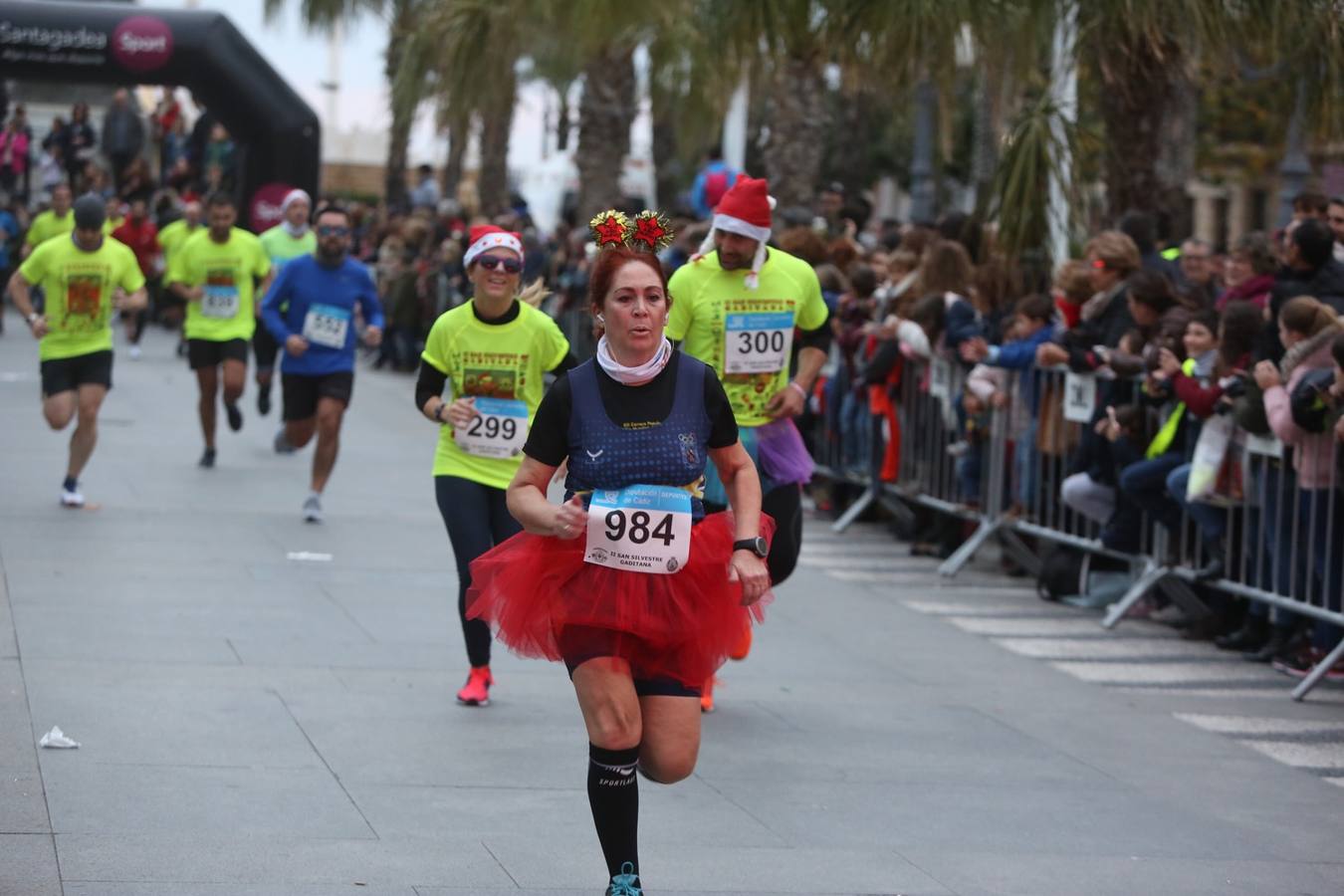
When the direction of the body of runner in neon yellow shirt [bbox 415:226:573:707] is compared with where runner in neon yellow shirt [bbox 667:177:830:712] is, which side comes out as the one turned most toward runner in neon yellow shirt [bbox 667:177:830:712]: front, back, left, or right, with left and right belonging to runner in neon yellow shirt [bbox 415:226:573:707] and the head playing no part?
left

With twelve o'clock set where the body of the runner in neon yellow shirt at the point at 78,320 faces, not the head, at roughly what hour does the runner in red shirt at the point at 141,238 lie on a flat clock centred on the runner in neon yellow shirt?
The runner in red shirt is roughly at 6 o'clock from the runner in neon yellow shirt.

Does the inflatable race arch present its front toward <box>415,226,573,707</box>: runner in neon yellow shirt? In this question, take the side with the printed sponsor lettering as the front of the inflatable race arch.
yes

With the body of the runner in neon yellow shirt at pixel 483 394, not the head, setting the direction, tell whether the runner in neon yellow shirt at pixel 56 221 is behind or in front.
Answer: behind

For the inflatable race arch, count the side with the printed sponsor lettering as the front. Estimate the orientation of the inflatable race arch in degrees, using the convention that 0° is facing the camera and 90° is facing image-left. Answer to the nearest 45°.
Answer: approximately 0°

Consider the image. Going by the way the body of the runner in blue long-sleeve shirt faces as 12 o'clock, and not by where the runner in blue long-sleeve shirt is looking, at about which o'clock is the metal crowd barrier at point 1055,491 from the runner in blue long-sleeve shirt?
The metal crowd barrier is roughly at 10 o'clock from the runner in blue long-sleeve shirt.

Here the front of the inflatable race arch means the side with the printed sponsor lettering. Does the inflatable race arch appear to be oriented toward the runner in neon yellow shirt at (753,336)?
yes

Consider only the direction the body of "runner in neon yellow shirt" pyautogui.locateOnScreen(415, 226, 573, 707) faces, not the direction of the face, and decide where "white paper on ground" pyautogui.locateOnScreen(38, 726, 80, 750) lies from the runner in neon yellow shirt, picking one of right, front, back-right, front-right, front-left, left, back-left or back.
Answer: front-right

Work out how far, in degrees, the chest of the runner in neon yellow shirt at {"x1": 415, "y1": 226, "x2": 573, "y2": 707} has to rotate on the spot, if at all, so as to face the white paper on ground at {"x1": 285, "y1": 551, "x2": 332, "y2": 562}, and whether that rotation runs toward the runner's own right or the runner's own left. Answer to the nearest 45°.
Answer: approximately 180°

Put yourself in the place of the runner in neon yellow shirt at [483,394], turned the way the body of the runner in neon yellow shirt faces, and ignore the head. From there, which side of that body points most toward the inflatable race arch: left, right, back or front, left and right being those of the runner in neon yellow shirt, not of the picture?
back

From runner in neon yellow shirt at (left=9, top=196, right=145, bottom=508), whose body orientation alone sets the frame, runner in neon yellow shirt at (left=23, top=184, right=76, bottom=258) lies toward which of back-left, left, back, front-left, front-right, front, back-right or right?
back
